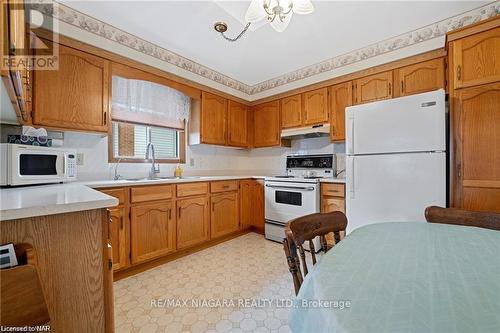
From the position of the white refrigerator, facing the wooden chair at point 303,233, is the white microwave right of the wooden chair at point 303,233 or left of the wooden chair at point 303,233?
right

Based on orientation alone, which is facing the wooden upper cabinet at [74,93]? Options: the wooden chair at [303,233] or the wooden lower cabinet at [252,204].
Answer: the wooden lower cabinet

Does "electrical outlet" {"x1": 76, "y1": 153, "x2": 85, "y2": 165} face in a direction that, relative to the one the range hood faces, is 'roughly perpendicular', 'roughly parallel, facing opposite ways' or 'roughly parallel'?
roughly perpendicular

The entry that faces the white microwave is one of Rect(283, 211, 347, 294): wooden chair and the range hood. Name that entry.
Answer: the range hood

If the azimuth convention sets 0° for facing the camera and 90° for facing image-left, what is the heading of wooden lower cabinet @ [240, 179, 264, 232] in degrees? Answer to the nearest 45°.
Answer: approximately 45°

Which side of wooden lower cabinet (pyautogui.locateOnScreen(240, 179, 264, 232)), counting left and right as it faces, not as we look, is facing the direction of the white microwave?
front

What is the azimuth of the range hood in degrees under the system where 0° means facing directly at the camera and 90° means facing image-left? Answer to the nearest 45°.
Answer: approximately 45°

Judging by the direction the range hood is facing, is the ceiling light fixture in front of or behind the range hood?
in front

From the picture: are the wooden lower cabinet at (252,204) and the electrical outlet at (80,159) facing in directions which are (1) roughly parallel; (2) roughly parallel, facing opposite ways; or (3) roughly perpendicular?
roughly perpendicular

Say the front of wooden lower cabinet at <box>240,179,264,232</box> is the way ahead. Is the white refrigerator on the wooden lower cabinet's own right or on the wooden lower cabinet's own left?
on the wooden lower cabinet's own left

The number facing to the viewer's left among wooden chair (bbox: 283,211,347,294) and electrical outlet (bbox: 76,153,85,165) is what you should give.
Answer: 0

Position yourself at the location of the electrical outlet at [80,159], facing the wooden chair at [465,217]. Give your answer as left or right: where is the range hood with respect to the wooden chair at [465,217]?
left
